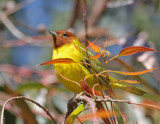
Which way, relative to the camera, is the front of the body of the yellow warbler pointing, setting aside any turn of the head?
to the viewer's left

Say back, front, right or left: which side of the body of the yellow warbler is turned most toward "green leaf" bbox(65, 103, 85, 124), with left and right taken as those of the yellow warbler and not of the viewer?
front
